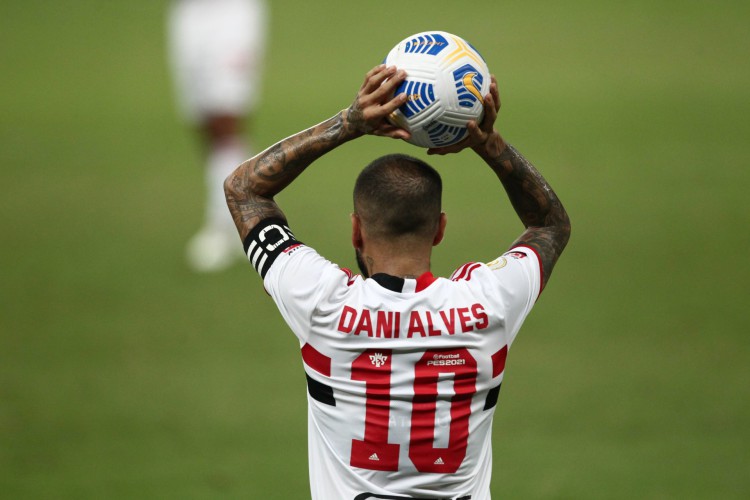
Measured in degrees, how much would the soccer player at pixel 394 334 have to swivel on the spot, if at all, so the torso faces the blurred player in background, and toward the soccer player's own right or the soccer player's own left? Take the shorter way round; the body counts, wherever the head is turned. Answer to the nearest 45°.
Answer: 0° — they already face them

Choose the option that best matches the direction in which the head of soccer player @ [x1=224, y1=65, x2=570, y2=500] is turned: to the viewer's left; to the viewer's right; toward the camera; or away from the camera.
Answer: away from the camera

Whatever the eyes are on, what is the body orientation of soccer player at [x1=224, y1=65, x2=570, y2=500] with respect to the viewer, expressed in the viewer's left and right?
facing away from the viewer
